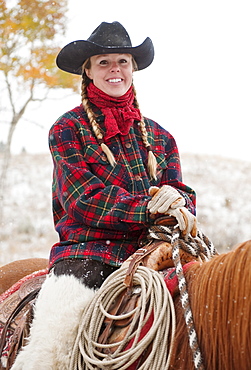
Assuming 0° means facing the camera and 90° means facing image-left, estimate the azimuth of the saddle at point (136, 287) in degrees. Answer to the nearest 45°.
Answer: approximately 315°

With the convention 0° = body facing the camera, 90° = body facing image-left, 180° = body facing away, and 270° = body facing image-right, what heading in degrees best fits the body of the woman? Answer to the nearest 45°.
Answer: approximately 315°
